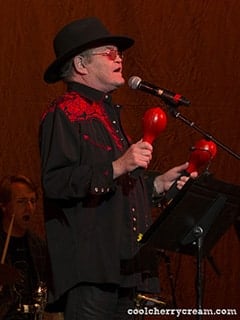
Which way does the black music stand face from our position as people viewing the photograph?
facing away from the viewer and to the left of the viewer

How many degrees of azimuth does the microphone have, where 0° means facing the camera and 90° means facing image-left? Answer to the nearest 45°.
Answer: approximately 90°

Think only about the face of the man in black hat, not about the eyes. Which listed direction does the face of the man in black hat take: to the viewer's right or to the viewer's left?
to the viewer's right

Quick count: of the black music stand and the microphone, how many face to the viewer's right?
0

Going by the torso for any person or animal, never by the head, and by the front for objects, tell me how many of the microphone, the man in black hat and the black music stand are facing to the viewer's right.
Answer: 1

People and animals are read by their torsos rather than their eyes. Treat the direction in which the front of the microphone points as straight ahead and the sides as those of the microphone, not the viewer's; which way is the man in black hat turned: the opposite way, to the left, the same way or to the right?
the opposite way

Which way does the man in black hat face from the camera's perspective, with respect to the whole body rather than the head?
to the viewer's right
